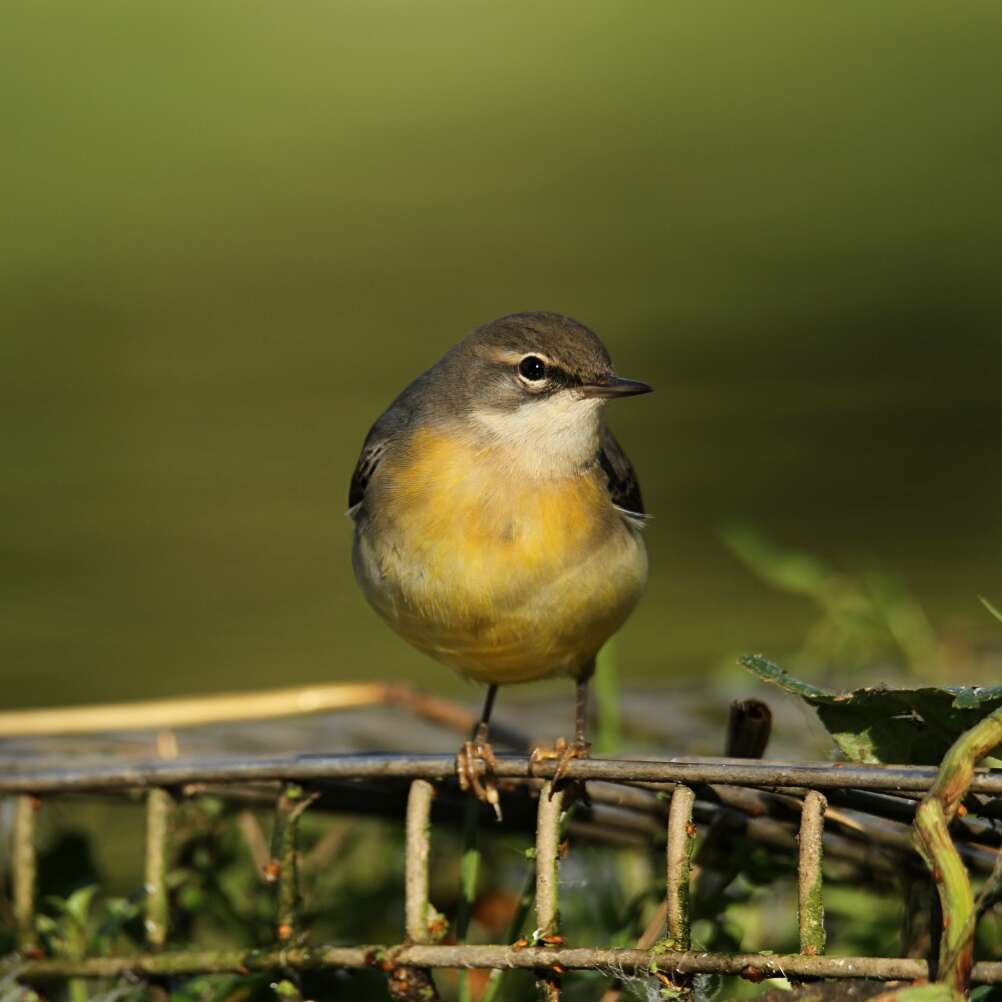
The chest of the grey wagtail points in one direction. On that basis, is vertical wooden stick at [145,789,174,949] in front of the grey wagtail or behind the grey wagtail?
in front

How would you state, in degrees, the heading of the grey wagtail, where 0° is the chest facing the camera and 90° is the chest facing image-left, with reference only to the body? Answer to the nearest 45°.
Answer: approximately 0°

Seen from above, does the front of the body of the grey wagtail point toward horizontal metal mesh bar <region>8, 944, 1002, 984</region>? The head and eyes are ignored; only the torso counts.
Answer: yes

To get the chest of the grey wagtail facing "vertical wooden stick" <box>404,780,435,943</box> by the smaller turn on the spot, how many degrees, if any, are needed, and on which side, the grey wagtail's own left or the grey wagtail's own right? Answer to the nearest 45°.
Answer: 0° — it already faces it

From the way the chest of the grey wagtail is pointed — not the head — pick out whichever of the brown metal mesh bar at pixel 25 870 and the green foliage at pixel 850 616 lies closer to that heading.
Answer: the brown metal mesh bar

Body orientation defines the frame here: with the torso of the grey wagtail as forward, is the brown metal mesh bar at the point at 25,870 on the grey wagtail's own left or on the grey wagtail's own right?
on the grey wagtail's own right

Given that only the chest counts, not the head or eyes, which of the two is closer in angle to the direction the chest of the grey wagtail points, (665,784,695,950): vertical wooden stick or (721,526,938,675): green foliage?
the vertical wooden stick

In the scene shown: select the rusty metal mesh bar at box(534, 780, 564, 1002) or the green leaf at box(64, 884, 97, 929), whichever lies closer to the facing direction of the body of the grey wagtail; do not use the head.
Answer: the rusty metal mesh bar

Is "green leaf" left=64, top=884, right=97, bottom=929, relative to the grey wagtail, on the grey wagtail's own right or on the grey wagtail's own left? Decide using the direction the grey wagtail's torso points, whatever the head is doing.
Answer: on the grey wagtail's own right

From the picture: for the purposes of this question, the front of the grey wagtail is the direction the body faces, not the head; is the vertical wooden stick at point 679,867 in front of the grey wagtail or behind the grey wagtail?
in front

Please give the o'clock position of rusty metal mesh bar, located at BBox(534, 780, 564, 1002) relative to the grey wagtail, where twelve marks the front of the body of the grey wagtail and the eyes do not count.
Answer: The rusty metal mesh bar is roughly at 12 o'clock from the grey wagtail.
